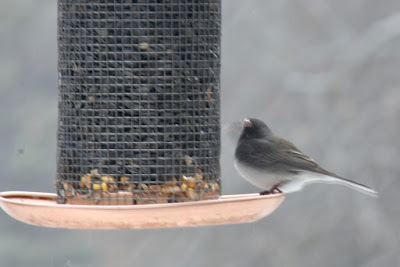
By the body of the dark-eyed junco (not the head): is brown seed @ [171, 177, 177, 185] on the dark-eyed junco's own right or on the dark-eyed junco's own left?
on the dark-eyed junco's own left

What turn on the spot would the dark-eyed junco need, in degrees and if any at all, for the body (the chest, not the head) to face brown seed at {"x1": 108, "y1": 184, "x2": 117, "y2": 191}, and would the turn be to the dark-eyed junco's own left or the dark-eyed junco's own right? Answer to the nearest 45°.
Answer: approximately 45° to the dark-eyed junco's own left

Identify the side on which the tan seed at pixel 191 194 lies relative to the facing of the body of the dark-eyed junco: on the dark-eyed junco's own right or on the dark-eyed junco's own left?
on the dark-eyed junco's own left

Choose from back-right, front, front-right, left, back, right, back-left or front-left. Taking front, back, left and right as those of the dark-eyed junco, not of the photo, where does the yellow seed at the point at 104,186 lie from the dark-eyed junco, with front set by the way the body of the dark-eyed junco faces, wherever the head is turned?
front-left

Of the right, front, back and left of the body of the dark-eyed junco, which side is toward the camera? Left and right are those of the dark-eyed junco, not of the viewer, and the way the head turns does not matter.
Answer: left
